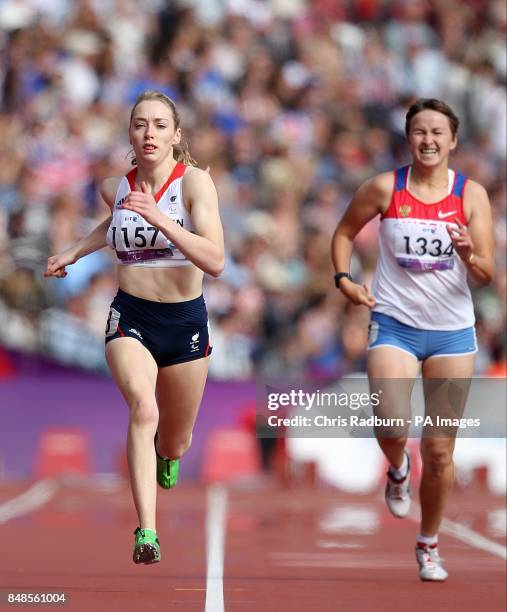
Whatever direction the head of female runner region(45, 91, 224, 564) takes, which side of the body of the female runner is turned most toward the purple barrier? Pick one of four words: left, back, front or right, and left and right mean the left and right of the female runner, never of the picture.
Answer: back

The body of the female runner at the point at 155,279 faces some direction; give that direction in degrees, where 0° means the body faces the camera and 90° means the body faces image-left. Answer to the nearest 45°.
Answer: approximately 0°
